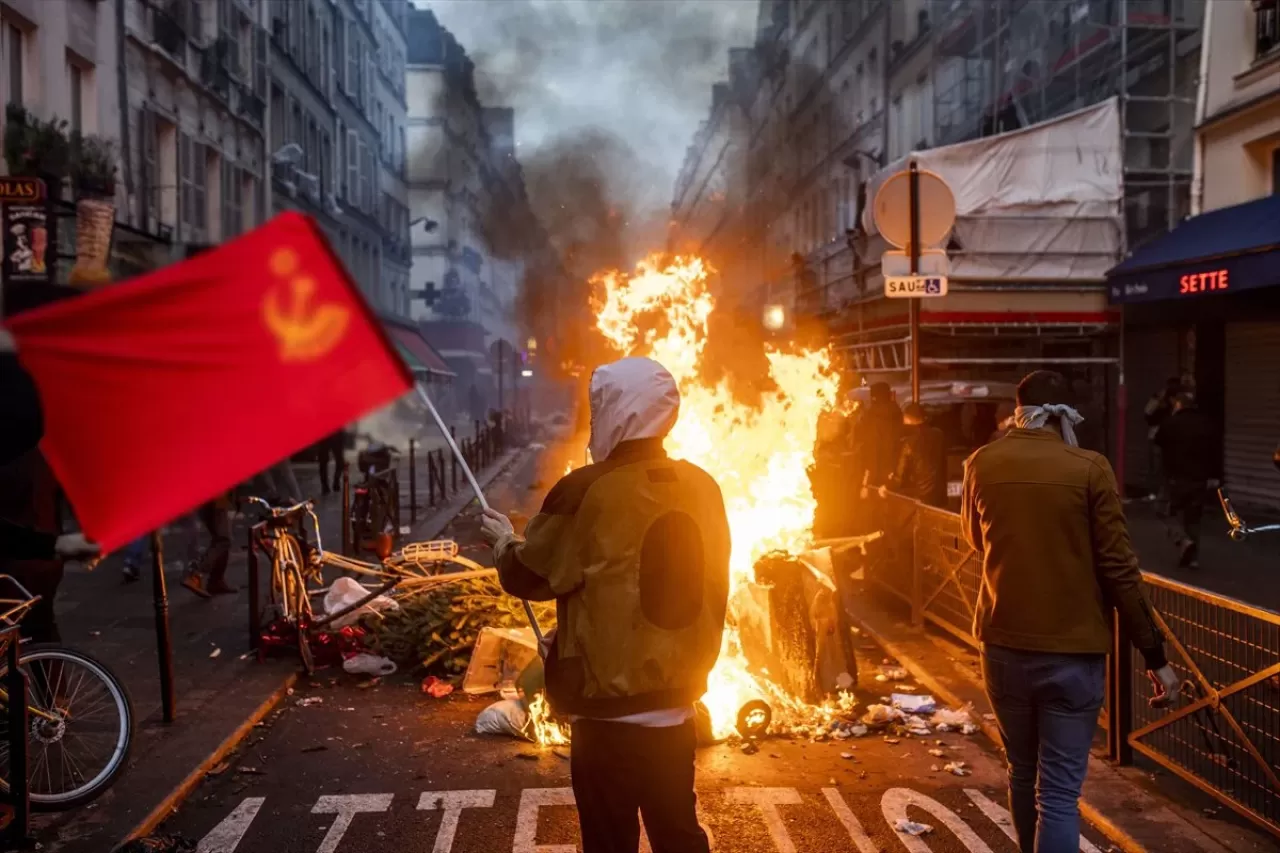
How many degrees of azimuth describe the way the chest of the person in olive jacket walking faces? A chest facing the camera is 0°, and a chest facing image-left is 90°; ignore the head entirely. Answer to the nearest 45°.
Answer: approximately 180°

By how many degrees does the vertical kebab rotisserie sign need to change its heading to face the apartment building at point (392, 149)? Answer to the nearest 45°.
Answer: approximately 135° to its left

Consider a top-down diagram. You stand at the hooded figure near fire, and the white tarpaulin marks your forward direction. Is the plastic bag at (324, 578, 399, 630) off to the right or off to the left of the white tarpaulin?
left

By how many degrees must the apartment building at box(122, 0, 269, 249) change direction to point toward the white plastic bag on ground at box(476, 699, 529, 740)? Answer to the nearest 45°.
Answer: approximately 45° to its right

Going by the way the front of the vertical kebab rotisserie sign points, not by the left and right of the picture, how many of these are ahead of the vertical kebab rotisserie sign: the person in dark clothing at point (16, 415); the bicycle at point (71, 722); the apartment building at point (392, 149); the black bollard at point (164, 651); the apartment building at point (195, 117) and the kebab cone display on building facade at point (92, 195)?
3

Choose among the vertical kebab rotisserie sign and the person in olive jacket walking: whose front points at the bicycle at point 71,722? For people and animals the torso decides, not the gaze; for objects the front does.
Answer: the vertical kebab rotisserie sign

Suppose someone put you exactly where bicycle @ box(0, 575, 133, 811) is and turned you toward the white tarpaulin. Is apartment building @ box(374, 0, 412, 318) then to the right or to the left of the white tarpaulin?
left

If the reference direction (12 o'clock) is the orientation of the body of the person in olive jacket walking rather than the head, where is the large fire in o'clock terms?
The large fire is roughly at 11 o'clock from the person in olive jacket walking.

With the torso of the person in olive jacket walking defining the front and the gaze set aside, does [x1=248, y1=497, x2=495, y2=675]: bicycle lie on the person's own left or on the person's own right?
on the person's own left
